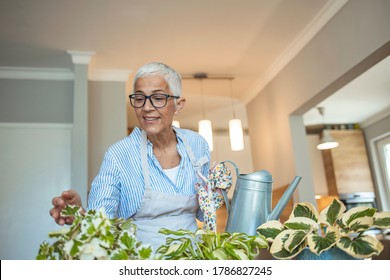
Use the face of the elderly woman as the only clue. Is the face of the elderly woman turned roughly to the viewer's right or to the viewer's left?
to the viewer's left

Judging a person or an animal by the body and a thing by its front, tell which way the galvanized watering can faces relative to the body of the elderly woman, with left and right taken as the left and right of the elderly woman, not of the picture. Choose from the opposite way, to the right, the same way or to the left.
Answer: to the left

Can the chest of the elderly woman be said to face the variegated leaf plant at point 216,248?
yes

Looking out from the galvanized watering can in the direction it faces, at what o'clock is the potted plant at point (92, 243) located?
The potted plant is roughly at 4 o'clock from the galvanized watering can.

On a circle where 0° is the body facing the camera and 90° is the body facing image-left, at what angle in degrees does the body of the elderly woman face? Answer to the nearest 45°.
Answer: approximately 0°

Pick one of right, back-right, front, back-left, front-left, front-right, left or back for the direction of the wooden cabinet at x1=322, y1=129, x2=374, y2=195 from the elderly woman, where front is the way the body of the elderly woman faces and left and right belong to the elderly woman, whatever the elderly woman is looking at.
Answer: back-left

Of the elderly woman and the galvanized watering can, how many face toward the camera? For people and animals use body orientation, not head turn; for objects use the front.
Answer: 1

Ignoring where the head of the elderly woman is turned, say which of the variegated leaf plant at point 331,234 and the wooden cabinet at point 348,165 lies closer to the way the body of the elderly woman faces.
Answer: the variegated leaf plant

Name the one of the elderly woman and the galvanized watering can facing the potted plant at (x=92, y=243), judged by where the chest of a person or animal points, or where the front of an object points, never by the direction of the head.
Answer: the elderly woman

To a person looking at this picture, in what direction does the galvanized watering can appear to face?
facing to the right of the viewer
